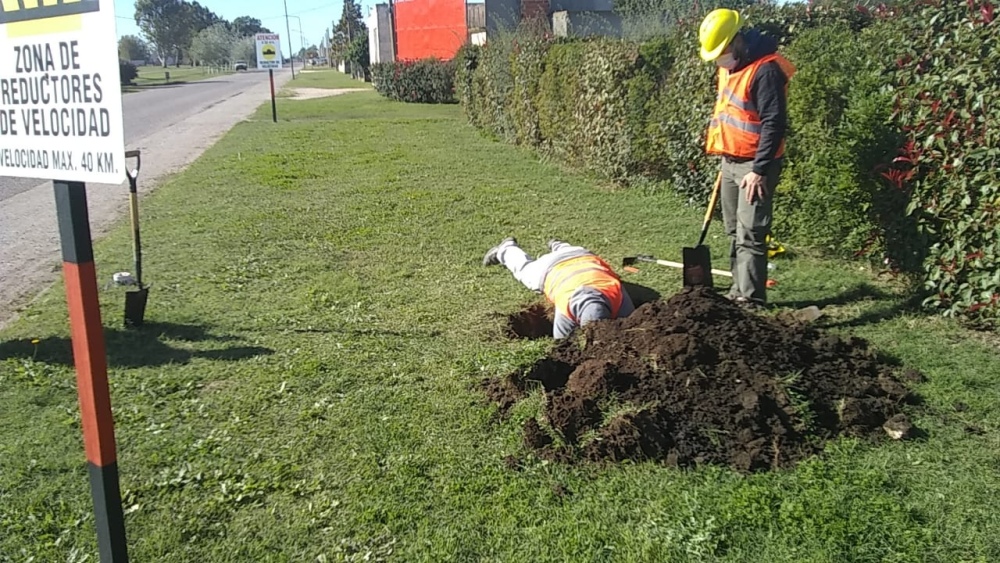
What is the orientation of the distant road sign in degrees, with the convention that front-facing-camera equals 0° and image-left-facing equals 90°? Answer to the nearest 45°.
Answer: approximately 0°

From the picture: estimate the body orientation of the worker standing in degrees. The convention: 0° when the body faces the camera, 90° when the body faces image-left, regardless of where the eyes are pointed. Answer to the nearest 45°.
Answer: approximately 45°

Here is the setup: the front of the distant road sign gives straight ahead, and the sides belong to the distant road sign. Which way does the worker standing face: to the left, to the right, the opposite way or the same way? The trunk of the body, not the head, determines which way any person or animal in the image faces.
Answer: to the right

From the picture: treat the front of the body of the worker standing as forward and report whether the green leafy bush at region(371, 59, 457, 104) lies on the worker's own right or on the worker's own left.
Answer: on the worker's own right

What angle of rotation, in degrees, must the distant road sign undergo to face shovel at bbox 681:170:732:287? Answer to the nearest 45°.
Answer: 0° — it already faces it

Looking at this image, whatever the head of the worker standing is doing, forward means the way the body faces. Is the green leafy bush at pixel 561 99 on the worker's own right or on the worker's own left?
on the worker's own right

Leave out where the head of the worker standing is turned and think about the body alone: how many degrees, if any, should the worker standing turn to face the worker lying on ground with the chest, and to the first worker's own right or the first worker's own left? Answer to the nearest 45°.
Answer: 0° — they already face them
